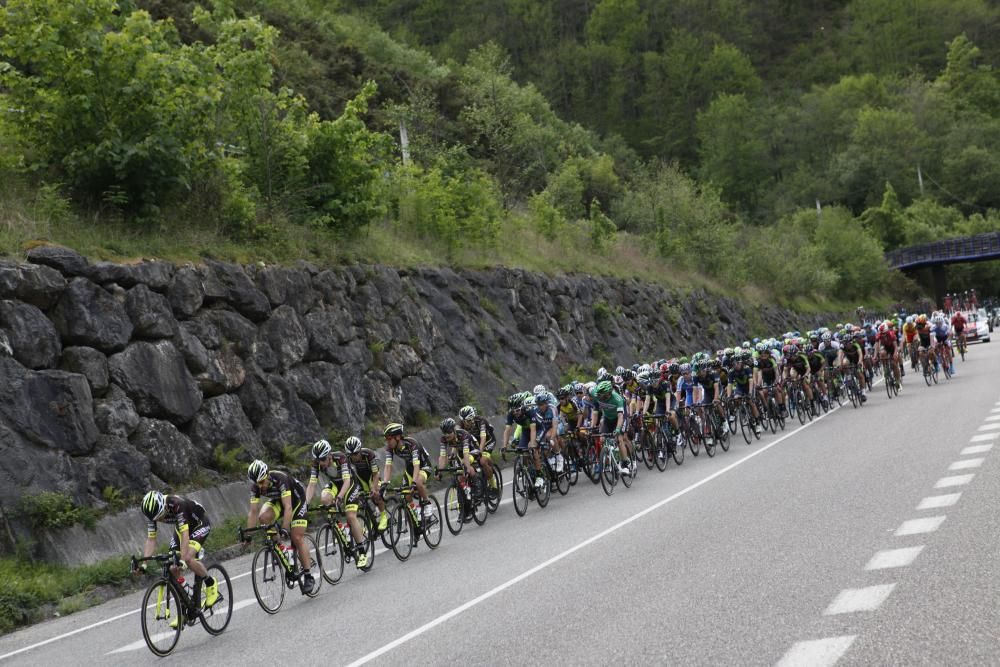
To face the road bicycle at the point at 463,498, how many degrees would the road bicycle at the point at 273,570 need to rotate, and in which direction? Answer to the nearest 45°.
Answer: approximately 180°

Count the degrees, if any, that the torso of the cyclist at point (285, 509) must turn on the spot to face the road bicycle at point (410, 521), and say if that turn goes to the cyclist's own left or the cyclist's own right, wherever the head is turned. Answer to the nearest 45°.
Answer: approximately 180°

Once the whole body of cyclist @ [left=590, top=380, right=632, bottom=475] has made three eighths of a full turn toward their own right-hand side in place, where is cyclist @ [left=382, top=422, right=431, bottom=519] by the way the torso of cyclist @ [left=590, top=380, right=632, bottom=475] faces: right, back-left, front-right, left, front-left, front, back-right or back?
back-left

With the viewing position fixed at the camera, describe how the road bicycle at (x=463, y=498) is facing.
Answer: facing the viewer and to the left of the viewer

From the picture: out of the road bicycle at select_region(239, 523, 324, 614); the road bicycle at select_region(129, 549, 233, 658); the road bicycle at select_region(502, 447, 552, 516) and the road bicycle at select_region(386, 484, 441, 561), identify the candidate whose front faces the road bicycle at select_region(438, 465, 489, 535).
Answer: the road bicycle at select_region(502, 447, 552, 516)

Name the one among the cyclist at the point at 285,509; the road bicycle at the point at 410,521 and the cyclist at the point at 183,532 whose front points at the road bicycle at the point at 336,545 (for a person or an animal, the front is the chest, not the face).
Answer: the road bicycle at the point at 410,521

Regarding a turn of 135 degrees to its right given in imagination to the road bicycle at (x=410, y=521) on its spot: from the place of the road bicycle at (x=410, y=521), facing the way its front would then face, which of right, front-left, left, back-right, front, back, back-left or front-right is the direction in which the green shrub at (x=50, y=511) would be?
left

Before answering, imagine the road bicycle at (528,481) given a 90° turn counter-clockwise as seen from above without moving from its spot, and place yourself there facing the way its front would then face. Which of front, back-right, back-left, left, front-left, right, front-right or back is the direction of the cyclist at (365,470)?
right

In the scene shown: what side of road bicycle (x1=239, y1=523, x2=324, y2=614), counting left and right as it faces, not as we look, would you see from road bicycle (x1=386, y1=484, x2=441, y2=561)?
back

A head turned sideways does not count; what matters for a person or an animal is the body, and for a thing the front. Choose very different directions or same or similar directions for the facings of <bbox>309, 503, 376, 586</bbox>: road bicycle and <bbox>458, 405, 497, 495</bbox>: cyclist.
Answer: same or similar directions

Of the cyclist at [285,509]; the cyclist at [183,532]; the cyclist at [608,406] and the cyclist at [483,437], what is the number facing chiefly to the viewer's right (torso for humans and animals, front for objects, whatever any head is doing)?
0

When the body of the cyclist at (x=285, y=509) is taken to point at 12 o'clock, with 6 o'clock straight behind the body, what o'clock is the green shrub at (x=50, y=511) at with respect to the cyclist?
The green shrub is roughly at 3 o'clock from the cyclist.

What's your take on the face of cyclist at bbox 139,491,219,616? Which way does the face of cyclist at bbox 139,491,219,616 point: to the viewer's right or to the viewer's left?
to the viewer's left

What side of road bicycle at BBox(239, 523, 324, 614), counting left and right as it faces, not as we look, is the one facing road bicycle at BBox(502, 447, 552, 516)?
back

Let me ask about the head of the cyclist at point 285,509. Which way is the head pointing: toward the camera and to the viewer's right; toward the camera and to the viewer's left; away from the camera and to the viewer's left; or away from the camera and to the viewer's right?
toward the camera and to the viewer's left

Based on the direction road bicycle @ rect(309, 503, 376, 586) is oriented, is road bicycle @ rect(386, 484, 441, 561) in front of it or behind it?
behind

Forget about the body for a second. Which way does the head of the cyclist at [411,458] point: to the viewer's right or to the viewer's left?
to the viewer's left

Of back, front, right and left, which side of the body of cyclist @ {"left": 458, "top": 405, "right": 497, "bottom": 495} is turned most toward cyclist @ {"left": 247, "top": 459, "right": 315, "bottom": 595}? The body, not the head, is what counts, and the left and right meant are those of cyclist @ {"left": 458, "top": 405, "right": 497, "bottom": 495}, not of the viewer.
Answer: front

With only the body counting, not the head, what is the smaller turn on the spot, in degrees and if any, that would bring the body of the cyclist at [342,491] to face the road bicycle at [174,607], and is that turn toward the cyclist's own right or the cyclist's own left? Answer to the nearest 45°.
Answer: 0° — they already face it

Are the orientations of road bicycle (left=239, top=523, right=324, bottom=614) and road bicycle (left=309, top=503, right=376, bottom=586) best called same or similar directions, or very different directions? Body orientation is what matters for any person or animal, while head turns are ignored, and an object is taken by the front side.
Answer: same or similar directions

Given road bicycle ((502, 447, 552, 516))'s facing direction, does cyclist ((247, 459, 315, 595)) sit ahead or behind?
ahead
